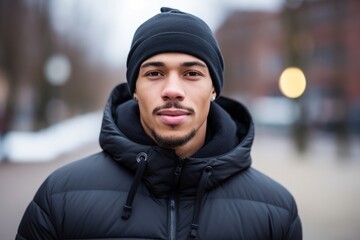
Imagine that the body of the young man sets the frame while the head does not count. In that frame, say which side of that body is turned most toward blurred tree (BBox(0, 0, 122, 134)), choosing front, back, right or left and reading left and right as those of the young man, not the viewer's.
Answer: back

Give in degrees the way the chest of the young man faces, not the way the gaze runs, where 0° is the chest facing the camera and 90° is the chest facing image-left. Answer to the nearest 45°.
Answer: approximately 0°

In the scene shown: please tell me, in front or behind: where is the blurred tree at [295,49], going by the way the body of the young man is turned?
behind

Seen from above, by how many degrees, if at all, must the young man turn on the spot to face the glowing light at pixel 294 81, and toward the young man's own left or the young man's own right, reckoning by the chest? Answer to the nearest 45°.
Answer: approximately 180°
